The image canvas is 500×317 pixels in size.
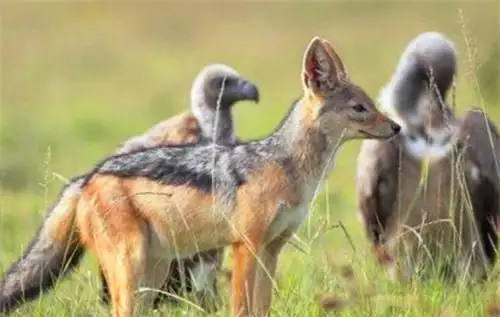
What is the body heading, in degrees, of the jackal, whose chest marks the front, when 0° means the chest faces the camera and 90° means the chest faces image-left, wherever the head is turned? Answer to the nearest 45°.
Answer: approximately 270°
